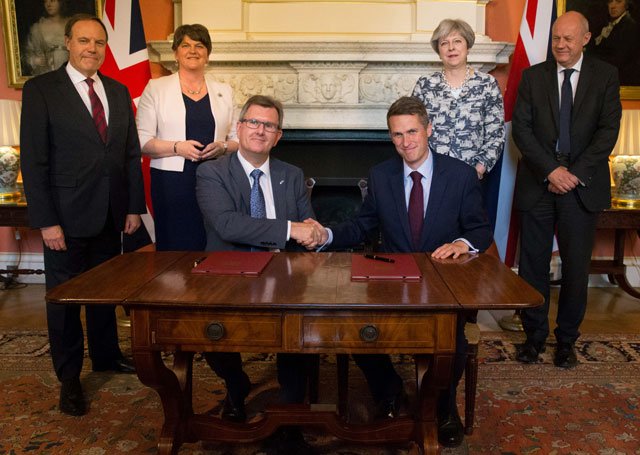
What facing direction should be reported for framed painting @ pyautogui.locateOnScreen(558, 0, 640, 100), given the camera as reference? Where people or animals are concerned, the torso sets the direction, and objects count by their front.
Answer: facing the viewer

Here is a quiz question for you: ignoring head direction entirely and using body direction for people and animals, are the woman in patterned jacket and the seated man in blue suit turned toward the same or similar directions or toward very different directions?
same or similar directions

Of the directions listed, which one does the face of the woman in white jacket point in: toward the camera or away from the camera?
toward the camera

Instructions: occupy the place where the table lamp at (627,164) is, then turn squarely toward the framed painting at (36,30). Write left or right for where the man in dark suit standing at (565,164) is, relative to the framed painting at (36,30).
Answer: left

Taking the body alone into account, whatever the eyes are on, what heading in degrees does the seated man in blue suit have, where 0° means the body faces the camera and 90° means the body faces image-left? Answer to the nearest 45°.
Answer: approximately 0°

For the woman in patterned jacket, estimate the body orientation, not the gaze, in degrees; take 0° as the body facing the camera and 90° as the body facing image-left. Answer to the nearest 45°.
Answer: approximately 0°

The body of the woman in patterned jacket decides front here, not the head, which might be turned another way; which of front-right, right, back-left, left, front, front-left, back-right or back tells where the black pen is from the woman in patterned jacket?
front

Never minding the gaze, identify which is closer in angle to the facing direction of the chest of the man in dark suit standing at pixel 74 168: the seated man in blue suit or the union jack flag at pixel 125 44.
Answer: the seated man in blue suit

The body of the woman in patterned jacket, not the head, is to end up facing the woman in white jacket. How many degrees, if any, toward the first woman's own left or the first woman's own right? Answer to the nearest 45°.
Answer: approximately 90° to the first woman's own right

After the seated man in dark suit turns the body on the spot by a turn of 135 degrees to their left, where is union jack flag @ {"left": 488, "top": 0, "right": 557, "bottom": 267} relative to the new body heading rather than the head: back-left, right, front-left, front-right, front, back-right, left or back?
front

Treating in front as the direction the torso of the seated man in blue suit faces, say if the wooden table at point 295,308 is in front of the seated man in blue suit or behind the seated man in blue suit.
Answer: in front

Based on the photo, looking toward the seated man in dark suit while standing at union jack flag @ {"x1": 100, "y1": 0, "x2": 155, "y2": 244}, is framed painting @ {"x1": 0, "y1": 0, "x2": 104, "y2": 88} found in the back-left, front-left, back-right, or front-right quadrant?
back-right

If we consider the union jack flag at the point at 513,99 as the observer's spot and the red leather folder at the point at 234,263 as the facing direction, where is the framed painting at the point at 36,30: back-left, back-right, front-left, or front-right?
front-right

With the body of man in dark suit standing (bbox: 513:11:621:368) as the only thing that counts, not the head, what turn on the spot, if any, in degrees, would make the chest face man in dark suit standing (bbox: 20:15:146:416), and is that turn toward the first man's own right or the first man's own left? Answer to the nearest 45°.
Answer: approximately 45° to the first man's own right

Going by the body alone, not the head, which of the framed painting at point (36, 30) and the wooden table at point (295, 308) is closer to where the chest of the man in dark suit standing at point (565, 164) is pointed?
the wooden table

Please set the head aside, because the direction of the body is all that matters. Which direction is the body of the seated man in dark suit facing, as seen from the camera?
toward the camera

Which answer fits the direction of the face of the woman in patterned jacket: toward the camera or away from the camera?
toward the camera

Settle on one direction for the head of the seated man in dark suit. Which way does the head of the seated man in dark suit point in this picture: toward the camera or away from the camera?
toward the camera

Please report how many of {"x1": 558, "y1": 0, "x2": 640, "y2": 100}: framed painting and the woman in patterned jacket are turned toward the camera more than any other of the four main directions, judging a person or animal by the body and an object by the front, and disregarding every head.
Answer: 2

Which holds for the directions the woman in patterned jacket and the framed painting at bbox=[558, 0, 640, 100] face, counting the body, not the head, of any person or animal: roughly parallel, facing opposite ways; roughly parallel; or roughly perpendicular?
roughly parallel
